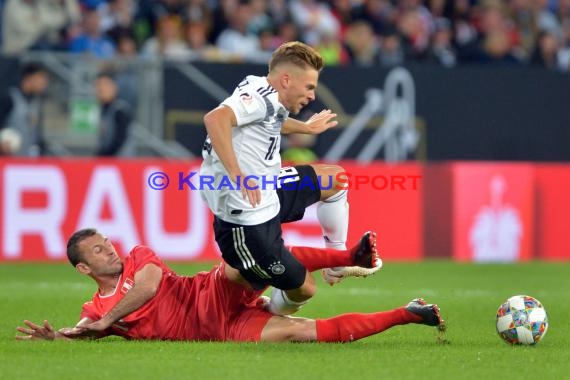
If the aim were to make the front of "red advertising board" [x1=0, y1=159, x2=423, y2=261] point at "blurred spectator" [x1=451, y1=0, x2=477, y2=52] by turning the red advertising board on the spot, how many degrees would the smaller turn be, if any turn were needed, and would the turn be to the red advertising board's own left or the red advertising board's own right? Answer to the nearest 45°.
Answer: approximately 135° to the red advertising board's own left

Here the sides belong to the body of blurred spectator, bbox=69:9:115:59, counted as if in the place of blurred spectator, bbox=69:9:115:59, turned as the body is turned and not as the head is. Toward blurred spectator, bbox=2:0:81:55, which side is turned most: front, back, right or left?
right

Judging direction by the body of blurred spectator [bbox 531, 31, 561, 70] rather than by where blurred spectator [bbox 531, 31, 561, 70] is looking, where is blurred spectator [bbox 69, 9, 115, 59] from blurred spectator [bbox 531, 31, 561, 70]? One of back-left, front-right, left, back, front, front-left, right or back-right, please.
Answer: front-right

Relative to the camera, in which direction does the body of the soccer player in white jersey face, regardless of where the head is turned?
to the viewer's right

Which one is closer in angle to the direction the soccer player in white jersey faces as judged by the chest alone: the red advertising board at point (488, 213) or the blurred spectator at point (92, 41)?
the red advertising board

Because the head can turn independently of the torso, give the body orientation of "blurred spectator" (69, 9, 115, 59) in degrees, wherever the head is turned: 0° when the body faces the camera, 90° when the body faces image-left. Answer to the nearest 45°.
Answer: approximately 0°

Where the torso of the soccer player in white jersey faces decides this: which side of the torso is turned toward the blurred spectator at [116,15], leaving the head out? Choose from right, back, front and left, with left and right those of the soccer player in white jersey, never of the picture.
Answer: left

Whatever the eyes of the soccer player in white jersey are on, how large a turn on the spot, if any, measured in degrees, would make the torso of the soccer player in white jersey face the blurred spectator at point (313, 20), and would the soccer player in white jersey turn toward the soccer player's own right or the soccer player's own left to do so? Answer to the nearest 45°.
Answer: approximately 90° to the soccer player's own left

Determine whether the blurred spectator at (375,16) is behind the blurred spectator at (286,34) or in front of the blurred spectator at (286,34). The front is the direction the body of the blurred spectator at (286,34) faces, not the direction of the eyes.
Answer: behind
